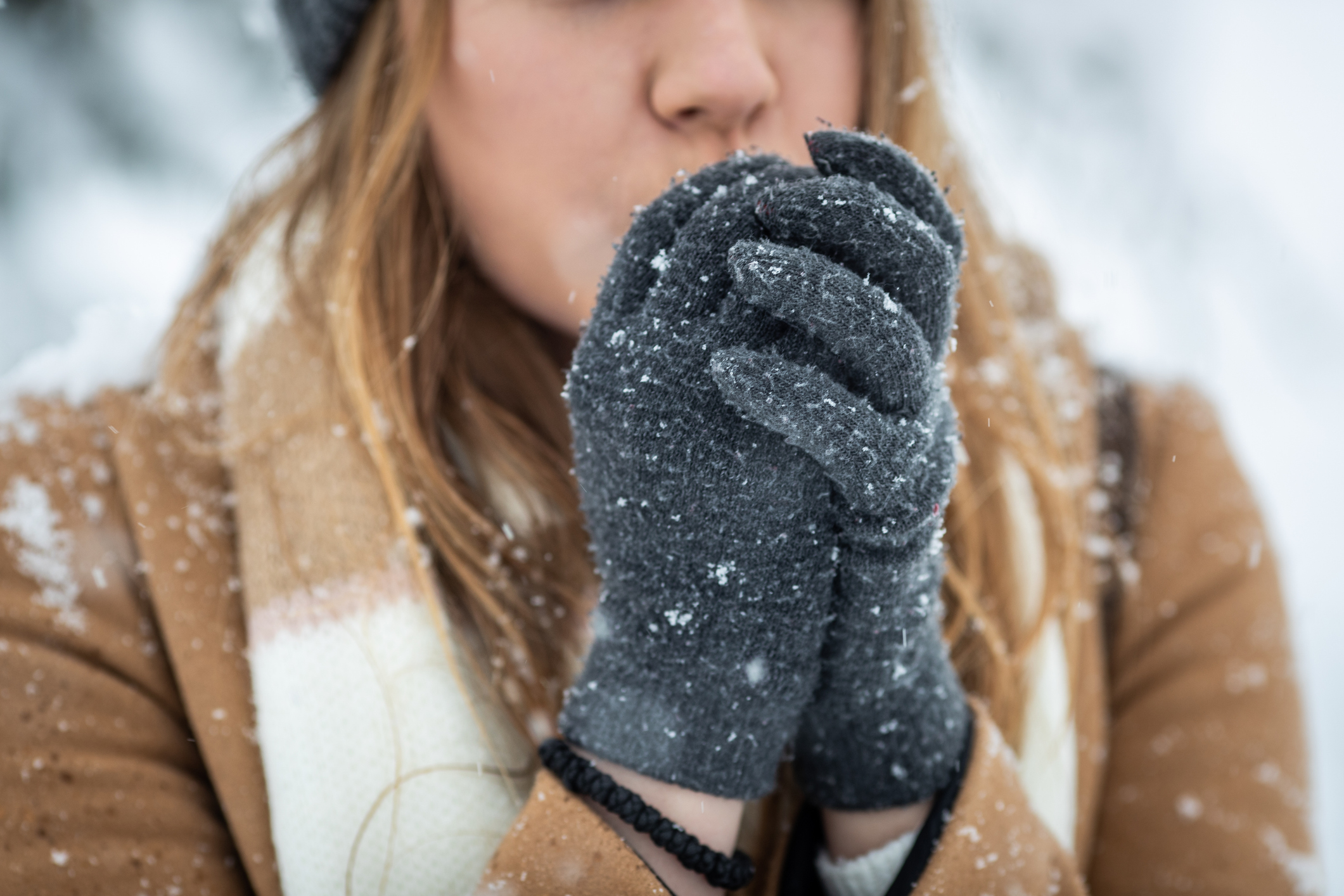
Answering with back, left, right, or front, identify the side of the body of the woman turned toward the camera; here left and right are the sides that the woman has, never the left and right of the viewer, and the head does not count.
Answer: front
